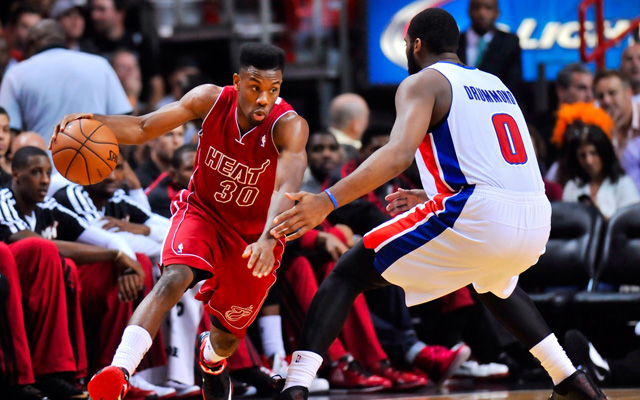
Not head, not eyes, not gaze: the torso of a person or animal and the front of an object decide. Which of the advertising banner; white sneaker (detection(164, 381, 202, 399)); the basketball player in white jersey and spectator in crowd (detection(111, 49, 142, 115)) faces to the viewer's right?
the white sneaker

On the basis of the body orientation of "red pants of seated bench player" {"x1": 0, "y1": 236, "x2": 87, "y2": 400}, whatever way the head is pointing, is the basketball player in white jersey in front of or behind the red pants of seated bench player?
in front

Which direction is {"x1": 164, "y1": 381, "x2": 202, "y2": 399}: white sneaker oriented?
to the viewer's right

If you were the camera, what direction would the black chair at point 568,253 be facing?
facing the viewer and to the left of the viewer

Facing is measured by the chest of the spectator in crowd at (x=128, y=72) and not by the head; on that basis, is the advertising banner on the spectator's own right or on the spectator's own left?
on the spectator's own left

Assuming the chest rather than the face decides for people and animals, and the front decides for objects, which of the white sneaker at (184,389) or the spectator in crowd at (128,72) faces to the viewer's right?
the white sneaker

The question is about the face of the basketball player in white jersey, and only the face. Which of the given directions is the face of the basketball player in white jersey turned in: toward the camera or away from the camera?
away from the camera

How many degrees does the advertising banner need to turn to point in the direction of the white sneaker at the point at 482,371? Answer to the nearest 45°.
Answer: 0° — it already faces it

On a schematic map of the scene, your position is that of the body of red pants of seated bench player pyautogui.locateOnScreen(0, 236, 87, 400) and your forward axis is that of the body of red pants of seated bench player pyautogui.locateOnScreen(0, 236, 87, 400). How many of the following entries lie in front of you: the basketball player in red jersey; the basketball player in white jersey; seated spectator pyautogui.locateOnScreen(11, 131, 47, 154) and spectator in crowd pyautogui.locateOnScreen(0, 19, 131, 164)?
2

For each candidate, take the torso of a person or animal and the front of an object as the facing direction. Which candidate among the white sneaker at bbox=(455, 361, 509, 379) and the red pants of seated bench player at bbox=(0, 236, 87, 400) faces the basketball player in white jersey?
the red pants of seated bench player
